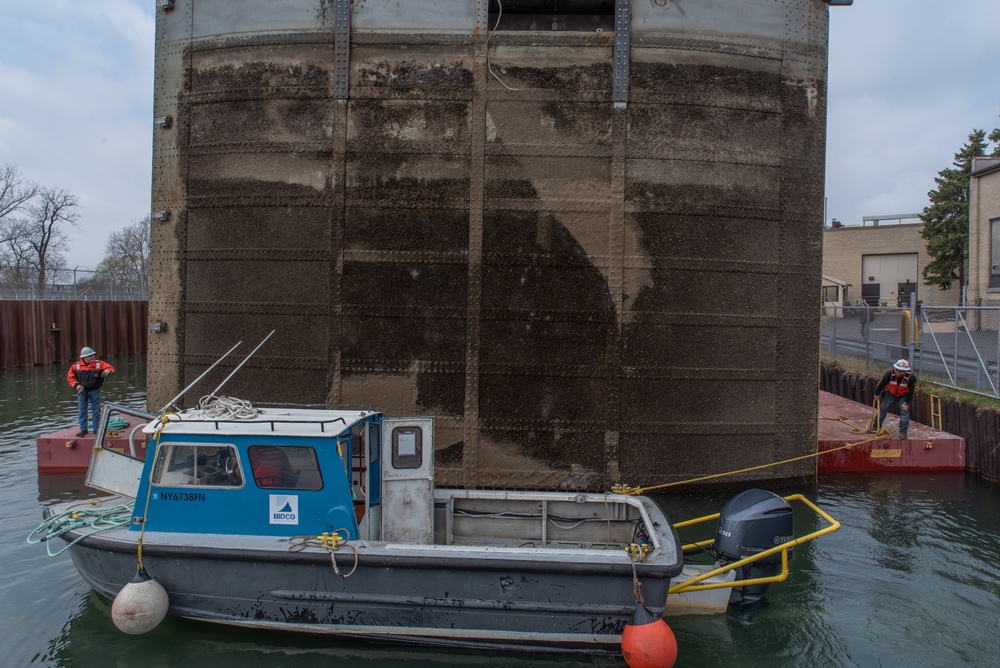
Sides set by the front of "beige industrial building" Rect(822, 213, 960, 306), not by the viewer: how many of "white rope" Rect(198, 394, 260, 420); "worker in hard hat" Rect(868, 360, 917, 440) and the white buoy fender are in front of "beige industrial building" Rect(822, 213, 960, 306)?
3

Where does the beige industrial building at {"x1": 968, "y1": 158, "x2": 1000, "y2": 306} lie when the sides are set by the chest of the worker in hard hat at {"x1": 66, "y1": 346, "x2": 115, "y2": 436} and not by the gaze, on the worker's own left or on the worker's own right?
on the worker's own left

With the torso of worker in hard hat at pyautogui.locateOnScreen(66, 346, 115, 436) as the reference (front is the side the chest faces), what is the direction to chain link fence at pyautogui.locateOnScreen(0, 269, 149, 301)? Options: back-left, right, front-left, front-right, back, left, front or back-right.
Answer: back

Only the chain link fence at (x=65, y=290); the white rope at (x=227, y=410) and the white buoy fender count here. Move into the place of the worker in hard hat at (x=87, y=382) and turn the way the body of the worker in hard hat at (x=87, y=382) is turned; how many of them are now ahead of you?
2

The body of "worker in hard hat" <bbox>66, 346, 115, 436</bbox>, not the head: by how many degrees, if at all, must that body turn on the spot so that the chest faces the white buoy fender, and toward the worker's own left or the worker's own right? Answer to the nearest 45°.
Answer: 0° — they already face it

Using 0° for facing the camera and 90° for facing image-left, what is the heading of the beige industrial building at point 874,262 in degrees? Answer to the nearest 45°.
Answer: approximately 0°

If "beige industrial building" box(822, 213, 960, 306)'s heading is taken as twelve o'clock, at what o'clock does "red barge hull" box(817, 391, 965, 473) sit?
The red barge hull is roughly at 12 o'clock from the beige industrial building.

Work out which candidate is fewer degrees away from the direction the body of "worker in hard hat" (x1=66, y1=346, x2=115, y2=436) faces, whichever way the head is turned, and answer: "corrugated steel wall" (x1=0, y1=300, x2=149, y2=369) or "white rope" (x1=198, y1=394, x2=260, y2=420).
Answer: the white rope

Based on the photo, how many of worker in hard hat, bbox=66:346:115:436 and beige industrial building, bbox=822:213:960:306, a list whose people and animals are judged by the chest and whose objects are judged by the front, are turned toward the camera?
2
